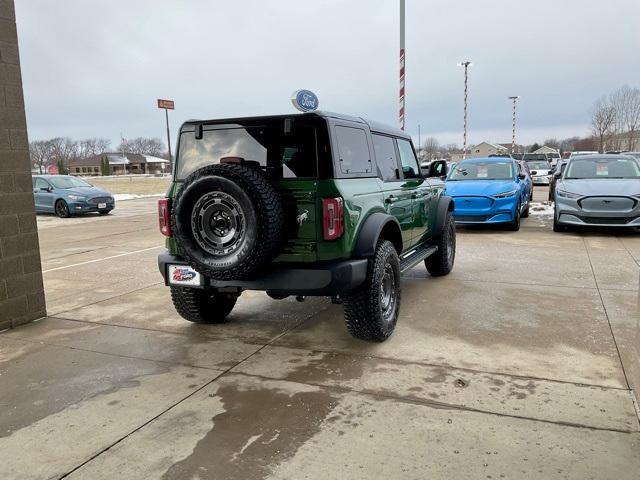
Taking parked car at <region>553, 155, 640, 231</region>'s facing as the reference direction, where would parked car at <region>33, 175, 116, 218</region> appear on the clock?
parked car at <region>33, 175, 116, 218</region> is roughly at 3 o'clock from parked car at <region>553, 155, 640, 231</region>.

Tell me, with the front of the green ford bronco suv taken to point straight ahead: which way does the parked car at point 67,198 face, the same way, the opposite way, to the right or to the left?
to the right

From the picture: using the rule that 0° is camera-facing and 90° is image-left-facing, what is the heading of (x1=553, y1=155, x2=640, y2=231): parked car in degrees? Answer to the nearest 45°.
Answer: approximately 0°

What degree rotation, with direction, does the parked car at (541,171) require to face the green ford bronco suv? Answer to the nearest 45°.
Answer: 0° — it already faces it

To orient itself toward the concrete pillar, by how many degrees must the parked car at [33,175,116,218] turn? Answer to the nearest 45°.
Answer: approximately 45° to its right

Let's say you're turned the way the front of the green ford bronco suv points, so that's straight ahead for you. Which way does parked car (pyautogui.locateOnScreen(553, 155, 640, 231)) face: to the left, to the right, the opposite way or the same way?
the opposite way

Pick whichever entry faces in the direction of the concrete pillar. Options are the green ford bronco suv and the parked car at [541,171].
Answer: the parked car

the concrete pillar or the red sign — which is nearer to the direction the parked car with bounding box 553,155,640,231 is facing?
the concrete pillar

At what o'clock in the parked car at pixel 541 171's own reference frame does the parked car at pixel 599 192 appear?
the parked car at pixel 599 192 is roughly at 12 o'clock from the parked car at pixel 541 171.

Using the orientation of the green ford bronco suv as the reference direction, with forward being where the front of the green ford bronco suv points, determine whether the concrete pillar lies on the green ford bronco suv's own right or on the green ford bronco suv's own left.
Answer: on the green ford bronco suv's own left

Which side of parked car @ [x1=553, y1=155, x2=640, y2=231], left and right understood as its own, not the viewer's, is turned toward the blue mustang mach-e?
right

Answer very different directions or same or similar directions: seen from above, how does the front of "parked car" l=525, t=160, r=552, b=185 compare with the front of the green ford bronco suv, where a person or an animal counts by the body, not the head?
very different directions
